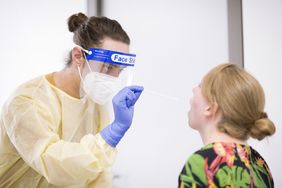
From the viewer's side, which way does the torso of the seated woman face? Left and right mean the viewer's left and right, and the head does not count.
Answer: facing away from the viewer and to the left of the viewer

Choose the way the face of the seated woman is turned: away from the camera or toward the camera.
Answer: away from the camera

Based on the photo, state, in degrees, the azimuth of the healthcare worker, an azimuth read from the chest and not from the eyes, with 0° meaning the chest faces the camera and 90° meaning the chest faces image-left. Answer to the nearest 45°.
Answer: approximately 315°
